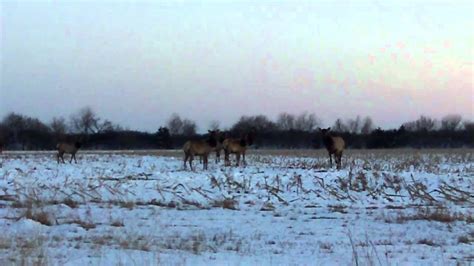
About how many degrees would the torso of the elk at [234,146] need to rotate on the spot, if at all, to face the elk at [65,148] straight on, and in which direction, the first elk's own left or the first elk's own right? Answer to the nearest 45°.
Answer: approximately 180°

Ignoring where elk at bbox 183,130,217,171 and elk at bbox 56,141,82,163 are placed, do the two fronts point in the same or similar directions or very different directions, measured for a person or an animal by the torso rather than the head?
same or similar directions

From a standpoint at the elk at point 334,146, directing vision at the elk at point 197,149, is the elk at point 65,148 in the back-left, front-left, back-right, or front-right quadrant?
front-right

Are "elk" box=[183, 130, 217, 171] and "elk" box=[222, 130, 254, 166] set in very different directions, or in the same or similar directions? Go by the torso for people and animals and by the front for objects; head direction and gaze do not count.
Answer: same or similar directions

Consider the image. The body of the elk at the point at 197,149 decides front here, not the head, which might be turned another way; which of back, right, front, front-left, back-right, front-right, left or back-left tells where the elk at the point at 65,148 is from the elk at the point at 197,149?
back-left

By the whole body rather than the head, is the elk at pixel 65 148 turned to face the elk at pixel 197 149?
no

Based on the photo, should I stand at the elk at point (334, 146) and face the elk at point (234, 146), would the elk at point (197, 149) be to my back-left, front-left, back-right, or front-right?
front-left

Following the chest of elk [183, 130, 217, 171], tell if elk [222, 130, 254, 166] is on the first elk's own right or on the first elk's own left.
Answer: on the first elk's own left

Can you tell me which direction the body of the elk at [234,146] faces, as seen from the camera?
to the viewer's right

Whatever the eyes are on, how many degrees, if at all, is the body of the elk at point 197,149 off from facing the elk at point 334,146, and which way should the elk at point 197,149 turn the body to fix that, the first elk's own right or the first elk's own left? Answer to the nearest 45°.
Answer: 0° — it already faces it
